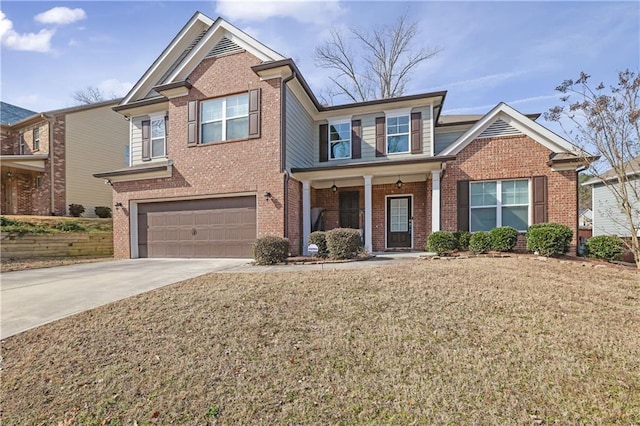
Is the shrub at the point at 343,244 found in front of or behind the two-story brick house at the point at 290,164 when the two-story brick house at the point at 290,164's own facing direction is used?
in front

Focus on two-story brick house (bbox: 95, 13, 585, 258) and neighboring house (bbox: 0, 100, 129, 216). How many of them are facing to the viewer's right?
0

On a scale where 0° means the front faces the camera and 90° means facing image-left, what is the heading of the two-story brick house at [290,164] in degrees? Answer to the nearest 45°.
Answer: approximately 0°

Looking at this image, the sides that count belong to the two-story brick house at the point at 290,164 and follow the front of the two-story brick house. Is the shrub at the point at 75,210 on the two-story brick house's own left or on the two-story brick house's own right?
on the two-story brick house's own right

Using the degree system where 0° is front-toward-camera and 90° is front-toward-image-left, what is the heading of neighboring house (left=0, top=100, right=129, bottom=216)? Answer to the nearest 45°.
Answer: approximately 45°

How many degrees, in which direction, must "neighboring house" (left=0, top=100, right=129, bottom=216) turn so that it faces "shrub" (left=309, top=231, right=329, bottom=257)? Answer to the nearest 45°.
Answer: approximately 45° to its left

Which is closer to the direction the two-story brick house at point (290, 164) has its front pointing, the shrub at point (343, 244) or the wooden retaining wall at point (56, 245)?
the shrub

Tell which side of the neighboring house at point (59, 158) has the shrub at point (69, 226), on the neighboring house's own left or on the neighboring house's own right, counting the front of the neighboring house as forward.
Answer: on the neighboring house's own left

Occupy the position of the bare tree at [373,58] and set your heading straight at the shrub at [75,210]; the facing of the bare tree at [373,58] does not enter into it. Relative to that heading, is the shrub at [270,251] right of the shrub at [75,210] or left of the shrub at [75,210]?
left

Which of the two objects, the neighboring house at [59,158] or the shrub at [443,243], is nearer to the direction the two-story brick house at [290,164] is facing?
the shrub

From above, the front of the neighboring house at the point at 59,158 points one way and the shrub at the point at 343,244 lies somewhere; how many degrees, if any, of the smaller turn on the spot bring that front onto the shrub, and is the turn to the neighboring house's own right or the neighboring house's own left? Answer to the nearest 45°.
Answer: approximately 45° to the neighboring house's own left
